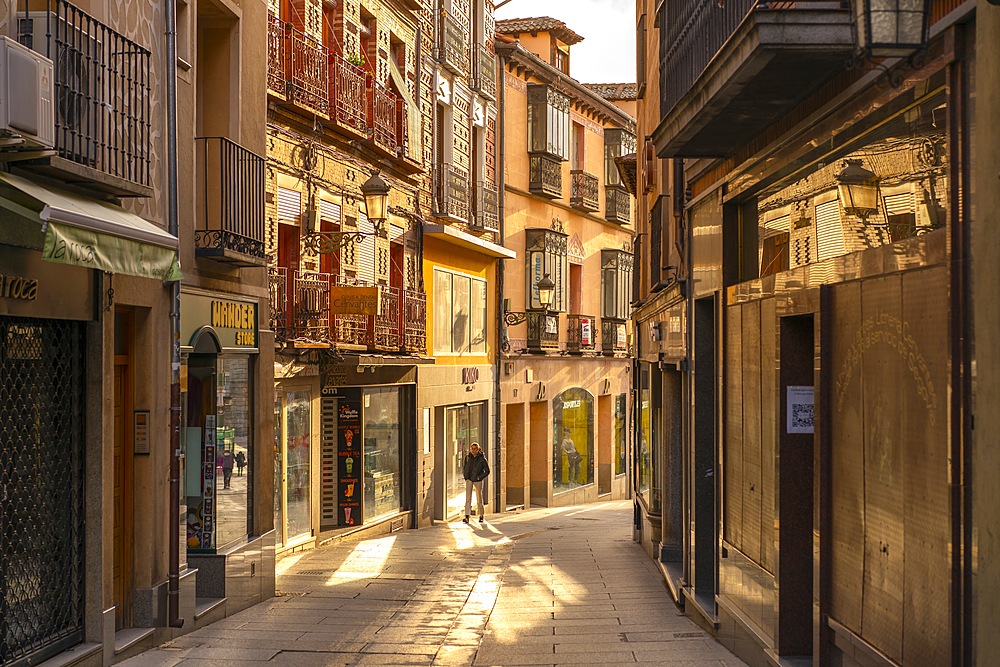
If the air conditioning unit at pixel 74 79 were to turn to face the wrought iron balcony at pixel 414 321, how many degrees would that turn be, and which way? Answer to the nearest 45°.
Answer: approximately 90° to its left

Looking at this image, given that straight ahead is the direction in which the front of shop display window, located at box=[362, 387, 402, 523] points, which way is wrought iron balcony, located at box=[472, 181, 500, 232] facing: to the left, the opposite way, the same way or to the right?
the same way

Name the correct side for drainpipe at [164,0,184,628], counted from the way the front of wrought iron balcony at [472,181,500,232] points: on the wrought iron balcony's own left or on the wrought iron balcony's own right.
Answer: on the wrought iron balcony's own right

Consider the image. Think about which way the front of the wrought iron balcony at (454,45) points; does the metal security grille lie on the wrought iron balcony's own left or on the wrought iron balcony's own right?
on the wrought iron balcony's own right

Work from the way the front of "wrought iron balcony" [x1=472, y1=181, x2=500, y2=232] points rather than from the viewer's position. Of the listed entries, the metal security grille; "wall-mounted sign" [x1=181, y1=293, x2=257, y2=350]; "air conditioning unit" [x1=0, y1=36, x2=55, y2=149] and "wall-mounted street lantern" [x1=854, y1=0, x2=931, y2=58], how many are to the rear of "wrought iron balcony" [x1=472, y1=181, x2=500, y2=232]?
0

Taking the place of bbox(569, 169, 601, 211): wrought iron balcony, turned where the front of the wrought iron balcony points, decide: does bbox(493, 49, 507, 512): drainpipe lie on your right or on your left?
on your right

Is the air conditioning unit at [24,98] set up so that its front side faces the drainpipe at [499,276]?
no

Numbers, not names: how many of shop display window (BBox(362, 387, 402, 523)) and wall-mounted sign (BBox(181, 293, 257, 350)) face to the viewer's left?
0

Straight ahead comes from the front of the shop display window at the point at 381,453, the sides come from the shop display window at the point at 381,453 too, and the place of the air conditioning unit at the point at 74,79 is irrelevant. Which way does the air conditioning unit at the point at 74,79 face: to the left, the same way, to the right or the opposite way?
the same way

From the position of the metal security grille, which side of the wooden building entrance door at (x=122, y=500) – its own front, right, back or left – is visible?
right

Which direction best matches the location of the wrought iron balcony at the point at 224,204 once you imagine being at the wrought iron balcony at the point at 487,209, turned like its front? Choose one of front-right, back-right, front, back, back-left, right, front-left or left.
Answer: front-right

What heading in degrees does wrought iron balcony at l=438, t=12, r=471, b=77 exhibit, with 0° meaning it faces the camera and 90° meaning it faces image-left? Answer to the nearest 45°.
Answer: approximately 315°

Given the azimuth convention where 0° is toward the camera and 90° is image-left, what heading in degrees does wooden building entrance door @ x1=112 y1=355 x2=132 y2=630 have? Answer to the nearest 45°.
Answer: approximately 270°
